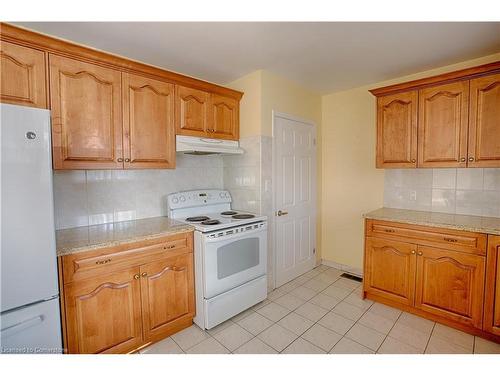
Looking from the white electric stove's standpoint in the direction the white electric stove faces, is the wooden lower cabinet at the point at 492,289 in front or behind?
in front

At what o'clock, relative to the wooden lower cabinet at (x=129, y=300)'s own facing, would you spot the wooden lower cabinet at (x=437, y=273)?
the wooden lower cabinet at (x=437, y=273) is roughly at 11 o'clock from the wooden lower cabinet at (x=129, y=300).

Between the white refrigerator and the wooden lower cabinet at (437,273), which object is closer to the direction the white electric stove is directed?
the wooden lower cabinet

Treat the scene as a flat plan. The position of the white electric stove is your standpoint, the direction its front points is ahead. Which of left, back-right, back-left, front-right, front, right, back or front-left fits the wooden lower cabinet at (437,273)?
front-left

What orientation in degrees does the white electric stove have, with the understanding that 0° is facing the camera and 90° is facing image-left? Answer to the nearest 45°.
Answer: approximately 315°

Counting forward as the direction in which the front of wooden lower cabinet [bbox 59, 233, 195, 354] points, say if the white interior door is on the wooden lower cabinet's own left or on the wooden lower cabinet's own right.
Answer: on the wooden lower cabinet's own left

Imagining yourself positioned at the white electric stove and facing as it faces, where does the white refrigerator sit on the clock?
The white refrigerator is roughly at 3 o'clock from the white electric stove.

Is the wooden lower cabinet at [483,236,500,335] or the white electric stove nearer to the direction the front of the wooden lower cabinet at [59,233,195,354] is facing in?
the wooden lower cabinet

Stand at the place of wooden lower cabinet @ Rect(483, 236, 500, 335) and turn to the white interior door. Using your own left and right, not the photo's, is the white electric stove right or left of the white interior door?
left

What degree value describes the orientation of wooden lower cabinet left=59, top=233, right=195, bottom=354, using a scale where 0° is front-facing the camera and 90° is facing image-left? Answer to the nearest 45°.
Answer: approximately 315°

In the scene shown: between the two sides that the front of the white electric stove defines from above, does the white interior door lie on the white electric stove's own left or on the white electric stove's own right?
on the white electric stove's own left

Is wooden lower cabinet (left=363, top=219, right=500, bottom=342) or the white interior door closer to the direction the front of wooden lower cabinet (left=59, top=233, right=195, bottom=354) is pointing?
the wooden lower cabinet

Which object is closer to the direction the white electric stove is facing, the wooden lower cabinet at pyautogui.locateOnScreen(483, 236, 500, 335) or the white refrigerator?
the wooden lower cabinet

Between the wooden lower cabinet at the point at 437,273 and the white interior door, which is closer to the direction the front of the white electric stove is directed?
the wooden lower cabinet
